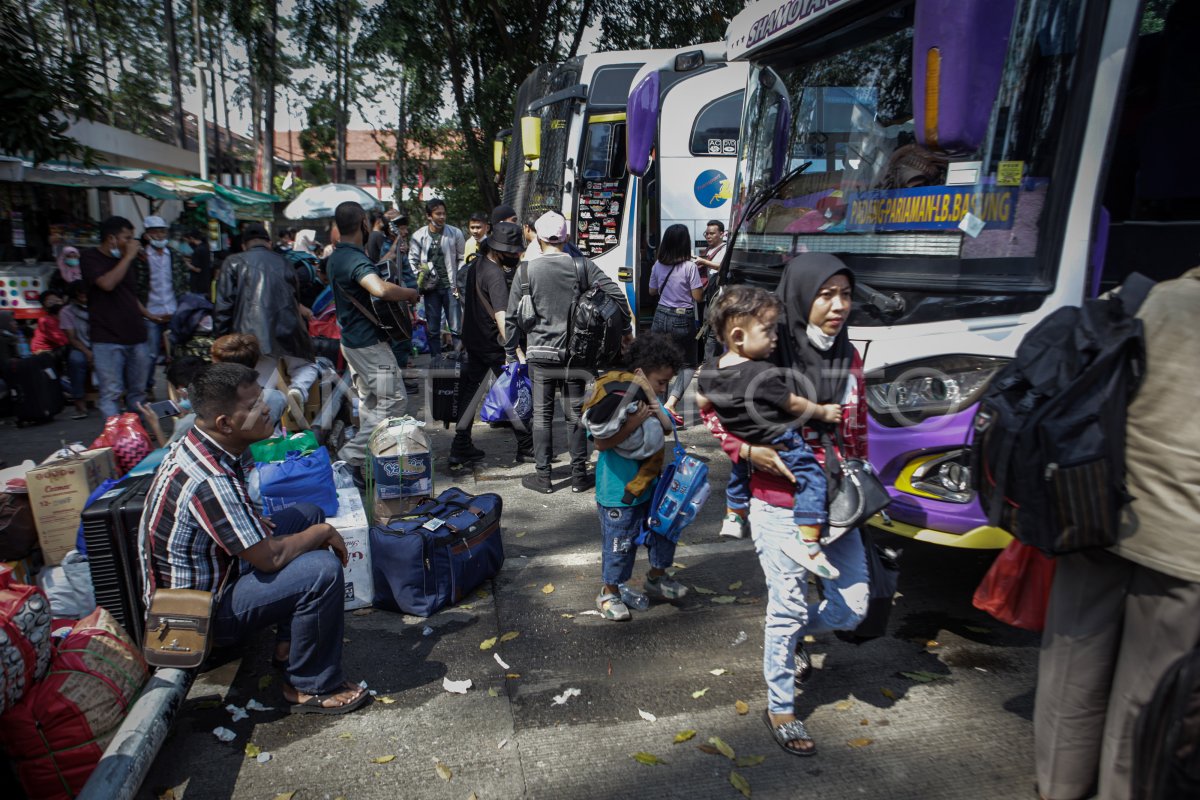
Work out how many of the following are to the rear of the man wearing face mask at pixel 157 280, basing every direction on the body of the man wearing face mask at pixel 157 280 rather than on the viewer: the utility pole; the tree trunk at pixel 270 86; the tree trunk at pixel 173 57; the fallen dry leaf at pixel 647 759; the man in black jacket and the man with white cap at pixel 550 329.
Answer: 3

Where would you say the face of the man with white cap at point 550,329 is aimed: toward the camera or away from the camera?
away from the camera

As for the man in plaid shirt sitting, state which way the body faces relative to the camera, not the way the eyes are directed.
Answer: to the viewer's right

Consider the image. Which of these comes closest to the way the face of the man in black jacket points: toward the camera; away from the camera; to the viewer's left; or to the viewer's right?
away from the camera

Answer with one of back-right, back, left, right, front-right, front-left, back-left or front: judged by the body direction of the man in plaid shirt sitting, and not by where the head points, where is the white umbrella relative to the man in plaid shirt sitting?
left

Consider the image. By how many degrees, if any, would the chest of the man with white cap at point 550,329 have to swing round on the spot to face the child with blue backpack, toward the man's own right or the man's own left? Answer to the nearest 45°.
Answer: approximately 180°

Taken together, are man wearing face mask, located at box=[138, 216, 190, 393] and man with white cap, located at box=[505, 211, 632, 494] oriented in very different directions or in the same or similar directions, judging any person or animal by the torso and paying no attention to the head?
very different directions

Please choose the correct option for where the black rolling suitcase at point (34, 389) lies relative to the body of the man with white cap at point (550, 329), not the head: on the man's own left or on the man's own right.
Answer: on the man's own left

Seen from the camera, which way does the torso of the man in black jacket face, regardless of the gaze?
away from the camera

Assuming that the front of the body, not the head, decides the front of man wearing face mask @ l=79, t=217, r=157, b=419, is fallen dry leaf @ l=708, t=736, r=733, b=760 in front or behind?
in front

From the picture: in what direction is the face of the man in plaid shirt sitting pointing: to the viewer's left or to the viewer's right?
to the viewer's right

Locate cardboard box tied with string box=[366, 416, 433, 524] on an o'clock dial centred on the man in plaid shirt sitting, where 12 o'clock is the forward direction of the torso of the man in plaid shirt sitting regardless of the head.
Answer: The cardboard box tied with string is roughly at 10 o'clock from the man in plaid shirt sitting.

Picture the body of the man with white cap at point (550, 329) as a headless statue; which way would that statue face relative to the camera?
away from the camera

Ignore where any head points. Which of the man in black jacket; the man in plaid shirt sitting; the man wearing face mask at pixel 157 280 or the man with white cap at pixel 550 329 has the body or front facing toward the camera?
the man wearing face mask

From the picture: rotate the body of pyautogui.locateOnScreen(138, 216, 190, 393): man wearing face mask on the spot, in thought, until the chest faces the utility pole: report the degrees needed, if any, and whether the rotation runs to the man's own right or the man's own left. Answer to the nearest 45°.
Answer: approximately 180°

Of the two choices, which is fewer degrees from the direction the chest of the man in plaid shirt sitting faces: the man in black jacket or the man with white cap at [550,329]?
the man with white cap
